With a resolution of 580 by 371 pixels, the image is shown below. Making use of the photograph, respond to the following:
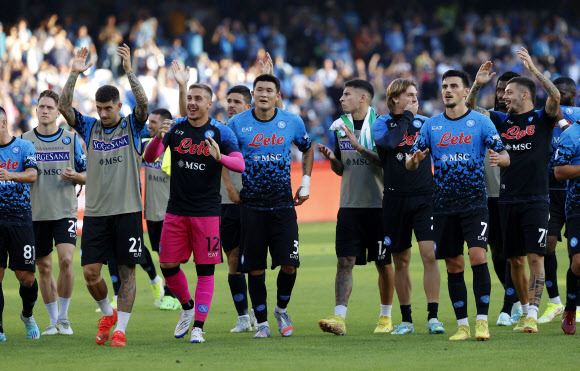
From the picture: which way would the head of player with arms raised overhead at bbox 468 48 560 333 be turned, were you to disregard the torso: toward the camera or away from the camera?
toward the camera

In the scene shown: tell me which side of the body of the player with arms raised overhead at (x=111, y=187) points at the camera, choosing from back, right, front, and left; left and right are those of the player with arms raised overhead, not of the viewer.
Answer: front

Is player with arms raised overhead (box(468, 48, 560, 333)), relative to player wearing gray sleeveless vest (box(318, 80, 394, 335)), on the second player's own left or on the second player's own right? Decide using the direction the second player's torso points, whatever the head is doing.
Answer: on the second player's own left

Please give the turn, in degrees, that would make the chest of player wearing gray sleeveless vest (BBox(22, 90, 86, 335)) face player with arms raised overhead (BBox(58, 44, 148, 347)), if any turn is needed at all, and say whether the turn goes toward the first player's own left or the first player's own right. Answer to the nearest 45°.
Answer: approximately 45° to the first player's own left

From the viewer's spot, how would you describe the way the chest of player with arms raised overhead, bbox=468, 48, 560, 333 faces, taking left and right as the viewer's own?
facing the viewer and to the left of the viewer

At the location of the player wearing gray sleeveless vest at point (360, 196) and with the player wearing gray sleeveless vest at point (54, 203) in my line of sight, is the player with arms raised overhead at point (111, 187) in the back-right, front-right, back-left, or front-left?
front-left

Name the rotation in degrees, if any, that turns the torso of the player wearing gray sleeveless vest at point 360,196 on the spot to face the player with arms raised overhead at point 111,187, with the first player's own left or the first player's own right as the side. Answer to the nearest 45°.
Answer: approximately 45° to the first player's own right

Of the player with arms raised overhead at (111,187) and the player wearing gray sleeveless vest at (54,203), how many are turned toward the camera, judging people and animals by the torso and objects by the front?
2

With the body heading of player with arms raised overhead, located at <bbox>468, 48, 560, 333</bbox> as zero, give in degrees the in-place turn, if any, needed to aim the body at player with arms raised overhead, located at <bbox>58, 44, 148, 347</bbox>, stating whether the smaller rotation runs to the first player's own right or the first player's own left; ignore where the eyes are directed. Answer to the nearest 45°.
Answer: approximately 45° to the first player's own right

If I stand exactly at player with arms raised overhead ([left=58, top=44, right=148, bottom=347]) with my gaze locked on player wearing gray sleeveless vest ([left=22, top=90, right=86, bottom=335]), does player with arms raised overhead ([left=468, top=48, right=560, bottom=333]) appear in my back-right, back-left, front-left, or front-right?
back-right

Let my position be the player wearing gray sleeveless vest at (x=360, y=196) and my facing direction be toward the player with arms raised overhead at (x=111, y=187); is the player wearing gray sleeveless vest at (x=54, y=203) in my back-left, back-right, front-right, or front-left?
front-right
